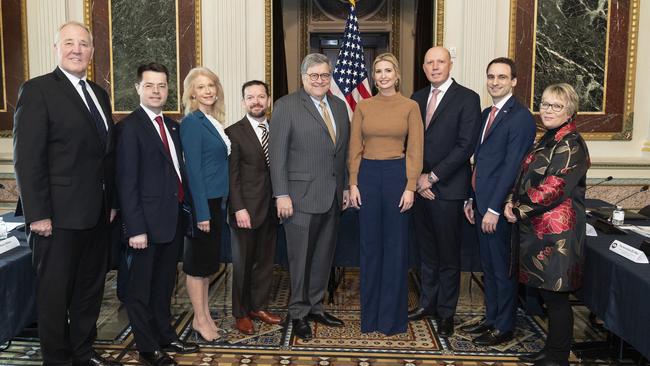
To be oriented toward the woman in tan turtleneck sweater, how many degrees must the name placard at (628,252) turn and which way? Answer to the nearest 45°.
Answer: approximately 45° to its right

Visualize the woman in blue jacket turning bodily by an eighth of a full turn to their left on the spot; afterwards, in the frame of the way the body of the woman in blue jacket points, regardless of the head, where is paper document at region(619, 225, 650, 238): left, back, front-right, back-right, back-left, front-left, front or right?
front

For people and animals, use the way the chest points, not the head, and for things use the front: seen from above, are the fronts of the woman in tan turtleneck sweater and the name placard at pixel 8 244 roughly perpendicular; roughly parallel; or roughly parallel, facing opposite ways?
roughly perpendicular

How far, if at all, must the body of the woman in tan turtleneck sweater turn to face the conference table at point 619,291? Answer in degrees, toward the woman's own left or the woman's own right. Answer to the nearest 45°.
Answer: approximately 45° to the woman's own left

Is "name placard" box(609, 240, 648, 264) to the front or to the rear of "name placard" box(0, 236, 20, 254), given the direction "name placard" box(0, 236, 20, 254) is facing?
to the front

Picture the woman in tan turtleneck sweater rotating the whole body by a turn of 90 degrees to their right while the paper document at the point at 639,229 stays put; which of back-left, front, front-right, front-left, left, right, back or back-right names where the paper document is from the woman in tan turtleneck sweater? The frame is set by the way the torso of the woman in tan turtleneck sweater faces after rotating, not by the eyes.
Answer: back

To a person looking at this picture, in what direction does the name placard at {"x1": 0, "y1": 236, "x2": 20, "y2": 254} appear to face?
facing the viewer and to the right of the viewer

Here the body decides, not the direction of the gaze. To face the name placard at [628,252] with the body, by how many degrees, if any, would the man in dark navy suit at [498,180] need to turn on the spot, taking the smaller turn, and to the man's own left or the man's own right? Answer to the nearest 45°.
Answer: approximately 90° to the man's own left

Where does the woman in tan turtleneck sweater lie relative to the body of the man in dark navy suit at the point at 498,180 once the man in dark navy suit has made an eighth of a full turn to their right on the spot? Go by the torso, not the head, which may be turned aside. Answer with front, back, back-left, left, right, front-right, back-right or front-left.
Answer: front

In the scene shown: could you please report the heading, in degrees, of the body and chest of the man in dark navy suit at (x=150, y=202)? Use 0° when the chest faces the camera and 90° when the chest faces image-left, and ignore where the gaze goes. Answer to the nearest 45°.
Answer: approximately 315°

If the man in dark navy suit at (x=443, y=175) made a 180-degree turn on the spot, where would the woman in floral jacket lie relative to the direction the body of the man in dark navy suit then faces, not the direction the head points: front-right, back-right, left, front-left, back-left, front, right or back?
right

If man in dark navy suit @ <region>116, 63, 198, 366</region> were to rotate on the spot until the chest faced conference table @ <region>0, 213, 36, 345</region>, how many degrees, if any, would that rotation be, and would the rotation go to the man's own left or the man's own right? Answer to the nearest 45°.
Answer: approximately 135° to the man's own right

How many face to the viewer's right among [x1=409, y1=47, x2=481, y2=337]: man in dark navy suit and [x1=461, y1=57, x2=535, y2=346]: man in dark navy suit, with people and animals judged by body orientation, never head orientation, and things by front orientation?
0

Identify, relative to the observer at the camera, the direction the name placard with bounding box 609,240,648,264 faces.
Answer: facing the viewer and to the left of the viewer
